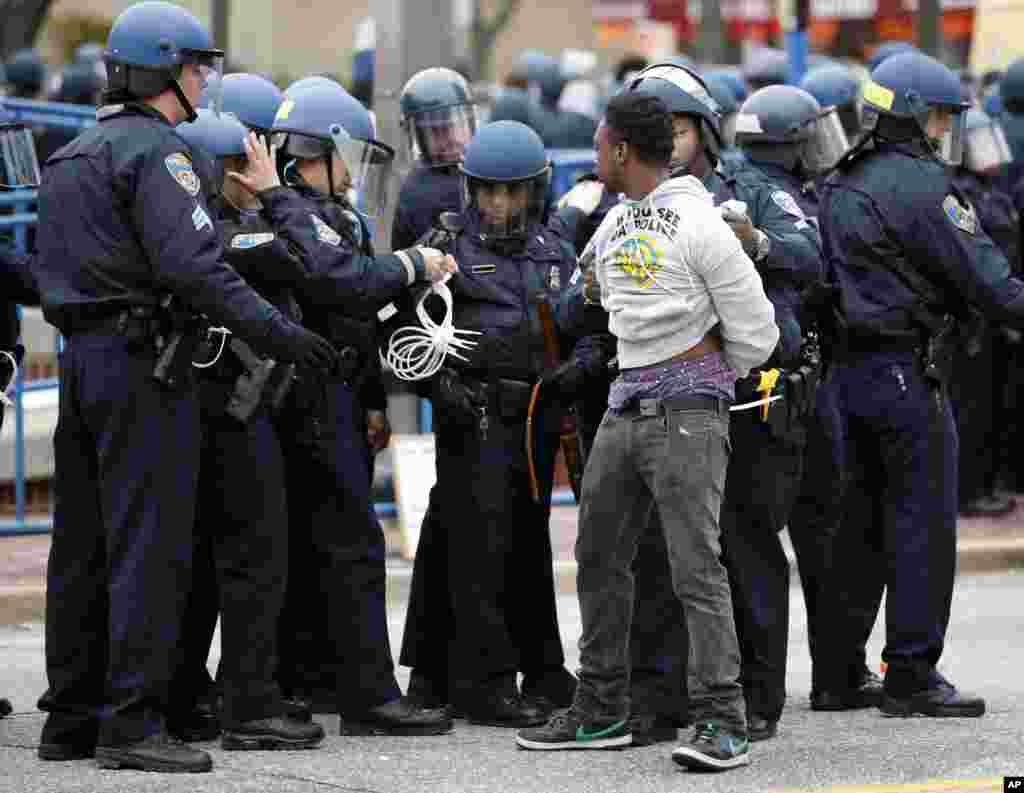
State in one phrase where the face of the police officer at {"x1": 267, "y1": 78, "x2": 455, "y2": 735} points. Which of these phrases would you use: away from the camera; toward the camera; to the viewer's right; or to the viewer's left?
to the viewer's right

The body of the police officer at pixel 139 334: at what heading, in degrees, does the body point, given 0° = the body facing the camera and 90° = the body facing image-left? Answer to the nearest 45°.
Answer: approximately 225°

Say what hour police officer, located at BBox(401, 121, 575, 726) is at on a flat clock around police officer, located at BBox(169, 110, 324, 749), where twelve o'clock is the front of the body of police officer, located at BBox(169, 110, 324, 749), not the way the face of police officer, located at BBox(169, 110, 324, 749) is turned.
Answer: police officer, located at BBox(401, 121, 575, 726) is roughly at 11 o'clock from police officer, located at BBox(169, 110, 324, 749).

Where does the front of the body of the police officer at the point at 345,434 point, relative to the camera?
to the viewer's right

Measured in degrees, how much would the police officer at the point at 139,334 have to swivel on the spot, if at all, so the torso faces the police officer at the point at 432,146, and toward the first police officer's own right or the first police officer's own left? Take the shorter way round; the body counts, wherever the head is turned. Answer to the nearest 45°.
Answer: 0° — they already face them

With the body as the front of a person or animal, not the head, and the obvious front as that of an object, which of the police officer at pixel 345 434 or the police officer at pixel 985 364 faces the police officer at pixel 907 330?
the police officer at pixel 345 434

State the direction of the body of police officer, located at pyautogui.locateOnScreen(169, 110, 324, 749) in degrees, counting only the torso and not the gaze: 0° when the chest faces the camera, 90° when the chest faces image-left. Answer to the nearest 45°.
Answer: approximately 270°

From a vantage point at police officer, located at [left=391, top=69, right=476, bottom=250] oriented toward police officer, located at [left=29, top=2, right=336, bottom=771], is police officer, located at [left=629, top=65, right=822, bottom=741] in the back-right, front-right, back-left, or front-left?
front-left
